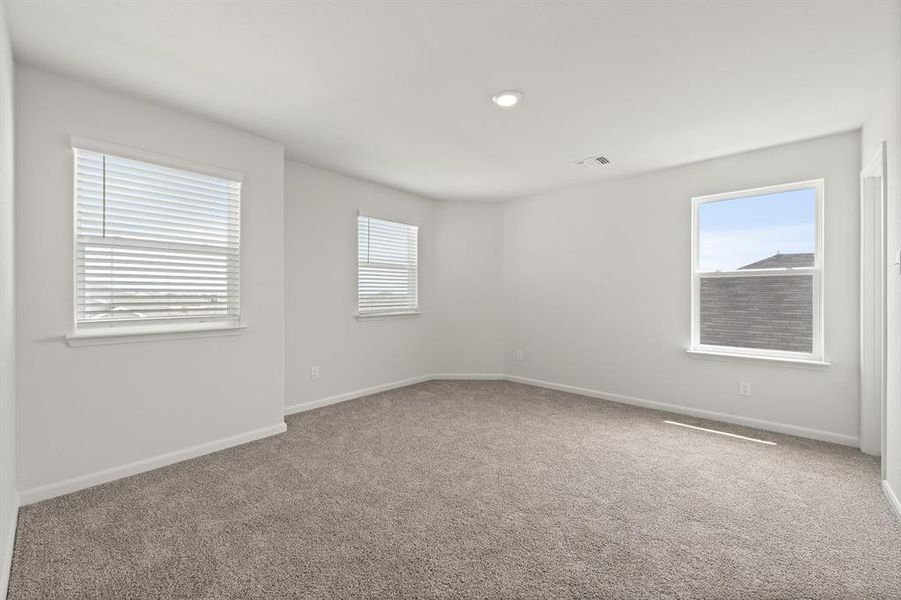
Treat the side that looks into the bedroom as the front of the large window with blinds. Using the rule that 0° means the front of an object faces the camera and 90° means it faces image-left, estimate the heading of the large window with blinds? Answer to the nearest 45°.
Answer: approximately 315°

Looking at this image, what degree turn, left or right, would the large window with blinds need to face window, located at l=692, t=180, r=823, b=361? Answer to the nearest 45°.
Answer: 0° — it already faces it
